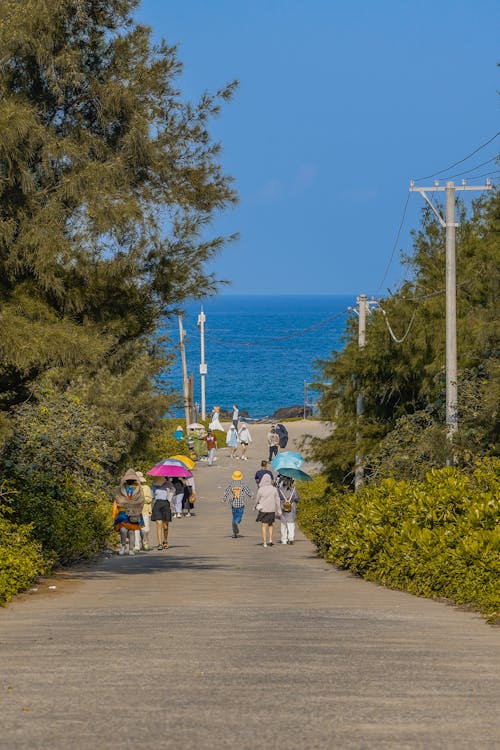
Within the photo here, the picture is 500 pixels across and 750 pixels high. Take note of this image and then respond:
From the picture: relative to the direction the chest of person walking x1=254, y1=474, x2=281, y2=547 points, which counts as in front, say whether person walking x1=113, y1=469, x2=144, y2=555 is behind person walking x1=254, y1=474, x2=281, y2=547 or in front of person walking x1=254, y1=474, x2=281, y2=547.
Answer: behind

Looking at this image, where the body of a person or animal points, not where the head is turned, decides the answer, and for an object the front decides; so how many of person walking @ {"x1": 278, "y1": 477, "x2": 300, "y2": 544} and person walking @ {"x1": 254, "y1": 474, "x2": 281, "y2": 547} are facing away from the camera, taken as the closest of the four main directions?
2

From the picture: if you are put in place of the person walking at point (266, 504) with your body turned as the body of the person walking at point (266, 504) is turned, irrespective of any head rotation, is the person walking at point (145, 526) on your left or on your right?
on your left

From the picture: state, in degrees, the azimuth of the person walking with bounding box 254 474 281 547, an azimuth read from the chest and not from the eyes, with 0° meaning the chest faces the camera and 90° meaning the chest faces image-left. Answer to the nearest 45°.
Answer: approximately 180°

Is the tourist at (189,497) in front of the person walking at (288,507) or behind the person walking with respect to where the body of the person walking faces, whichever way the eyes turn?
in front

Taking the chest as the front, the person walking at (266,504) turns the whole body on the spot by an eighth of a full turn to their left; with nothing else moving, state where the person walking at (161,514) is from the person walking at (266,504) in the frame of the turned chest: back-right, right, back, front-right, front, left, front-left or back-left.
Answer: left

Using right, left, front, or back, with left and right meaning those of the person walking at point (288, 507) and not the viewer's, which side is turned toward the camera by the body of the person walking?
back
